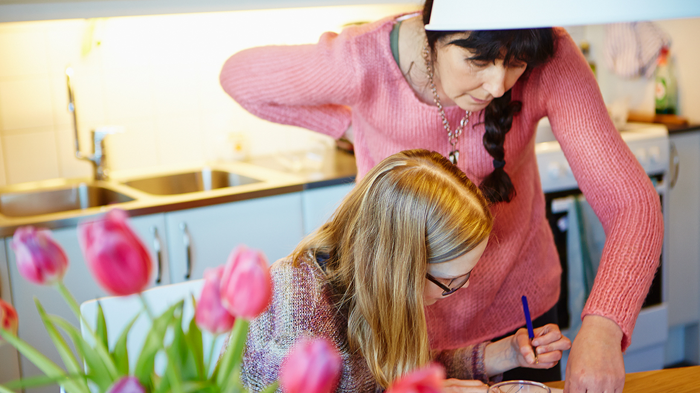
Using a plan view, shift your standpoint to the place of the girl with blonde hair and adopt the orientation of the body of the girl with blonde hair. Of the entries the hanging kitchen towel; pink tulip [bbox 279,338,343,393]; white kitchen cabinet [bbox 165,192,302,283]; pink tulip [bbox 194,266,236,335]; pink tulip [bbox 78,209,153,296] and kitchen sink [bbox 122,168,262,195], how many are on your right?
3

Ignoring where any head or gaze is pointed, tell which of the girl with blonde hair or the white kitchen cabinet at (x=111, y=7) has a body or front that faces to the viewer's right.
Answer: the girl with blonde hair

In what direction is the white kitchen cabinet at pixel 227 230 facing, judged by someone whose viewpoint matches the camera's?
facing the viewer and to the right of the viewer

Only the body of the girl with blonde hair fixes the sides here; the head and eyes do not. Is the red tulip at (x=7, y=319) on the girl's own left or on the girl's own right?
on the girl's own right

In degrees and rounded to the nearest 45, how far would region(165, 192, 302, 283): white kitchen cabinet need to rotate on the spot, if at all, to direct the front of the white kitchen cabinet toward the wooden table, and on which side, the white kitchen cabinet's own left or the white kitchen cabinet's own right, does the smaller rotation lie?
0° — it already faces it

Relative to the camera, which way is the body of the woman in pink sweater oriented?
toward the camera

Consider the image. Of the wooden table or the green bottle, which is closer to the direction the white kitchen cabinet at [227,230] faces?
the wooden table

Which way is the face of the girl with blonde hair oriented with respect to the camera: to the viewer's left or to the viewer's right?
to the viewer's right

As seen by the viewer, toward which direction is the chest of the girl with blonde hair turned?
to the viewer's right

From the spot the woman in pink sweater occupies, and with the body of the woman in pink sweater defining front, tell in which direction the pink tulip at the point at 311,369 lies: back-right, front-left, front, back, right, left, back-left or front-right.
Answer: front

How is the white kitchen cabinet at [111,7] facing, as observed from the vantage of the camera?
facing the viewer
